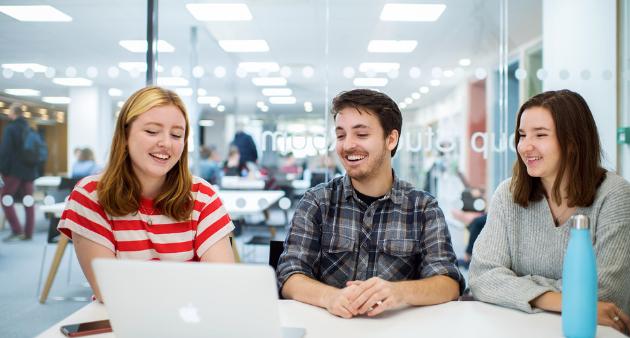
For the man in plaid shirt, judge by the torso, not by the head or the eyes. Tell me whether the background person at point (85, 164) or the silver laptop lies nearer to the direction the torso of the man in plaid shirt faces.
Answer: the silver laptop

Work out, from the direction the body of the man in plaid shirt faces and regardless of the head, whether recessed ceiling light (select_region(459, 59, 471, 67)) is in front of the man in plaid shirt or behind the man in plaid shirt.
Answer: behind

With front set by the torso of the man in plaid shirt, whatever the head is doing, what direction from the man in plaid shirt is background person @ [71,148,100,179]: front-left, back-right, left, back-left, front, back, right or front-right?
back-right

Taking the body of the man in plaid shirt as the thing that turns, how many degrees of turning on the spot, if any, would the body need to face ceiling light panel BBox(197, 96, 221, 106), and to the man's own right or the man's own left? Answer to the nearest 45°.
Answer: approximately 135° to the man's own right

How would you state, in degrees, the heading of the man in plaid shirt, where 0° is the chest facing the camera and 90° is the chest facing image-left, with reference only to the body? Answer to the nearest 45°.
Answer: approximately 0°

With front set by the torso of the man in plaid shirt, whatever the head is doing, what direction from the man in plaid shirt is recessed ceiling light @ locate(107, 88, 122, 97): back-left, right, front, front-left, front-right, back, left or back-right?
back-right

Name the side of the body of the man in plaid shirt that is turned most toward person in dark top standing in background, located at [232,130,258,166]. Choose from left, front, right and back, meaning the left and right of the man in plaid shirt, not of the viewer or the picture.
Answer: back

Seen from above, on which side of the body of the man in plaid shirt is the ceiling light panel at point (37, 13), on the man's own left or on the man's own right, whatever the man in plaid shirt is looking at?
on the man's own right

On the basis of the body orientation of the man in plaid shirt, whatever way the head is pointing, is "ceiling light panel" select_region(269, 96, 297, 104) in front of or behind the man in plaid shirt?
behind

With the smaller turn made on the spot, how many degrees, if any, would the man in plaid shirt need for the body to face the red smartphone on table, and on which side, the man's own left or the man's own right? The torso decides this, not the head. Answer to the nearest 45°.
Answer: approximately 45° to the man's own right
